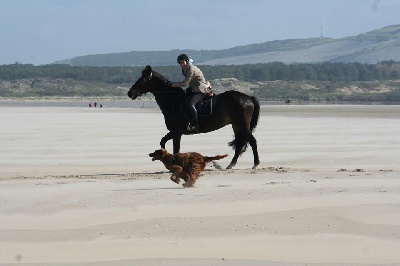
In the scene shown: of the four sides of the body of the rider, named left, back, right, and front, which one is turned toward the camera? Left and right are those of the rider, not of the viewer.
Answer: left

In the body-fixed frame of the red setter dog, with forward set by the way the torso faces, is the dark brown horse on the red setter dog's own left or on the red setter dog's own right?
on the red setter dog's own right

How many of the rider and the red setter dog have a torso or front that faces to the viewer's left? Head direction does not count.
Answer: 2

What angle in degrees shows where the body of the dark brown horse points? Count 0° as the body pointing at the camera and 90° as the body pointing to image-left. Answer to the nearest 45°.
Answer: approximately 90°

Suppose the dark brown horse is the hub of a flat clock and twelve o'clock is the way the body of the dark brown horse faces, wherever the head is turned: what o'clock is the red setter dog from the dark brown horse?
The red setter dog is roughly at 9 o'clock from the dark brown horse.

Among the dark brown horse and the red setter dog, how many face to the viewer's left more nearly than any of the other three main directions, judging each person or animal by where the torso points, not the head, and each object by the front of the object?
2

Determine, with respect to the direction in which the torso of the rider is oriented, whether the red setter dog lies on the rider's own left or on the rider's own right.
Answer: on the rider's own left

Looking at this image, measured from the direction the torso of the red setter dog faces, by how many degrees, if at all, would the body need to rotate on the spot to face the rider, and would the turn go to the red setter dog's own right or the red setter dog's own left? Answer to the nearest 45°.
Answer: approximately 90° to the red setter dog's own right

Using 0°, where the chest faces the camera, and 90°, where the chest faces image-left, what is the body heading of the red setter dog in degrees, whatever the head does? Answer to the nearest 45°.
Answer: approximately 90°
